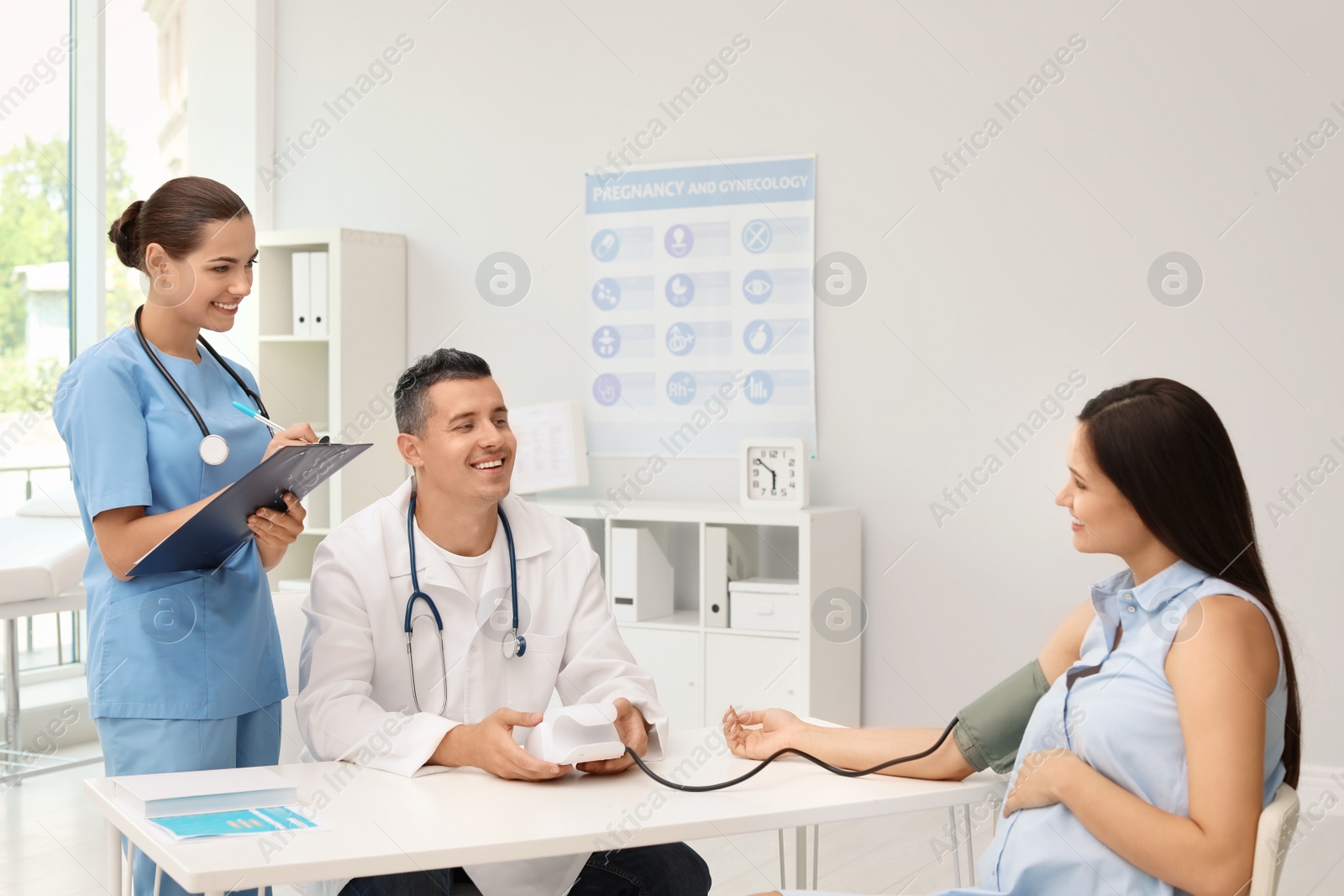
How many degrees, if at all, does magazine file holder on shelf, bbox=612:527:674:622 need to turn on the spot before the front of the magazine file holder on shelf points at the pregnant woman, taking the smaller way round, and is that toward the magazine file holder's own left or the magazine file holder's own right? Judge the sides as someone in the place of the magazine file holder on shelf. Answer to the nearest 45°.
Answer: approximately 45° to the magazine file holder's own left

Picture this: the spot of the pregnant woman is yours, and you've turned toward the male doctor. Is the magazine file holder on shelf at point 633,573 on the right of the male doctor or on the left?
right

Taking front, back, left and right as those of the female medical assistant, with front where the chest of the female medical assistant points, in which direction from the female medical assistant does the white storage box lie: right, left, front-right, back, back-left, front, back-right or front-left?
left

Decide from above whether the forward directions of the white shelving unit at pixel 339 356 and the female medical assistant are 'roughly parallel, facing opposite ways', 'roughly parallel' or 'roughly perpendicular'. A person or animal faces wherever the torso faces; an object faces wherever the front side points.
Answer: roughly perpendicular

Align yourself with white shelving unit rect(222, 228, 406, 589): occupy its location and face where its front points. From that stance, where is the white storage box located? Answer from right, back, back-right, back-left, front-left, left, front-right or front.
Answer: left

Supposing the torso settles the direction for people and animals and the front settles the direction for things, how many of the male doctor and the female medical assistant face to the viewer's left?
0

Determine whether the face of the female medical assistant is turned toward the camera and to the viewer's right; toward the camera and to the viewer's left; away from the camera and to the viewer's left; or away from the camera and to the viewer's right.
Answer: toward the camera and to the viewer's right

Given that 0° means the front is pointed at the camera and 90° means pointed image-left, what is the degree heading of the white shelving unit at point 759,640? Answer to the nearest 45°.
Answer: approximately 45°

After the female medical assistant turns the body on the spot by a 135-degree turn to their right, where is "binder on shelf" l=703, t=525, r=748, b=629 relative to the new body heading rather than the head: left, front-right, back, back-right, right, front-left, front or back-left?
back-right

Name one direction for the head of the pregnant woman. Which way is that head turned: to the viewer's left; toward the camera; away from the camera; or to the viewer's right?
to the viewer's left

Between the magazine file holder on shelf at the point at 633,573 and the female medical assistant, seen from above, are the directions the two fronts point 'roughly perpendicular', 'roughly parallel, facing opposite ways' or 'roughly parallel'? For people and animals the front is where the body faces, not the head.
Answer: roughly perpendicular

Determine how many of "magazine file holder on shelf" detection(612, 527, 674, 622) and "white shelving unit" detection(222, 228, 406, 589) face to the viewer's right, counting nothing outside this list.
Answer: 0

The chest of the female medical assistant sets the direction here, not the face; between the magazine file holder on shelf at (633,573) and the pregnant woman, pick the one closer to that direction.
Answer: the pregnant woman
